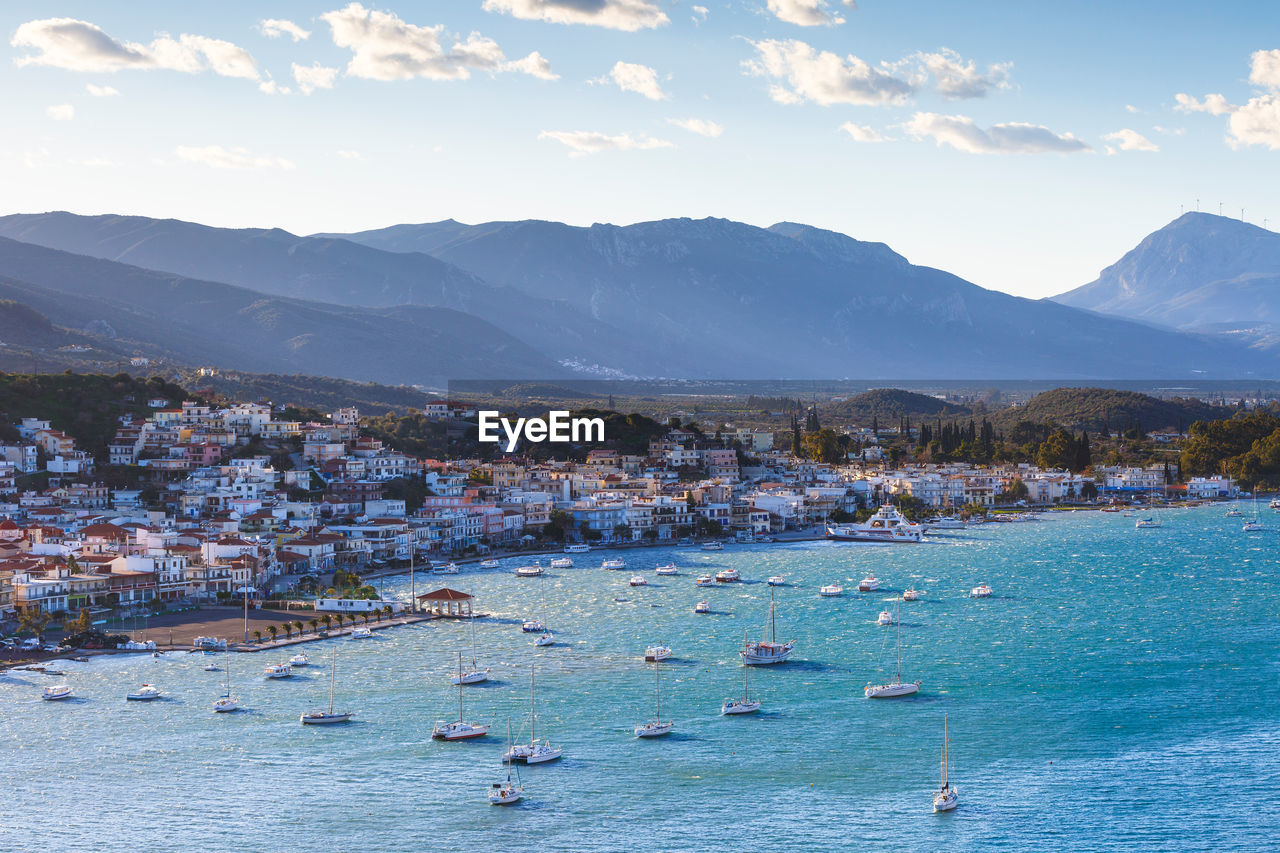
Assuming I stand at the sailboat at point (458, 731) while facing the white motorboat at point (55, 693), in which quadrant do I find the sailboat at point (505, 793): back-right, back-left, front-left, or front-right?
back-left

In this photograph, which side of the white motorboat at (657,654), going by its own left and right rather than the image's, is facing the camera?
right

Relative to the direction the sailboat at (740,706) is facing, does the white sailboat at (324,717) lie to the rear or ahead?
to the rear

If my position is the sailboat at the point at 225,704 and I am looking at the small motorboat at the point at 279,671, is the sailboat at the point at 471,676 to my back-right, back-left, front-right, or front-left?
front-right

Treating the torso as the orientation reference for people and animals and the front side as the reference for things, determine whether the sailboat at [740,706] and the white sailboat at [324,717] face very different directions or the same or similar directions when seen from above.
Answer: same or similar directions

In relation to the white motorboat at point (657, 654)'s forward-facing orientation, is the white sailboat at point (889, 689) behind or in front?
in front

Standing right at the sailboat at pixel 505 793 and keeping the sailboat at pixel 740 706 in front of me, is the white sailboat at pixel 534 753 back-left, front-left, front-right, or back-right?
front-left
